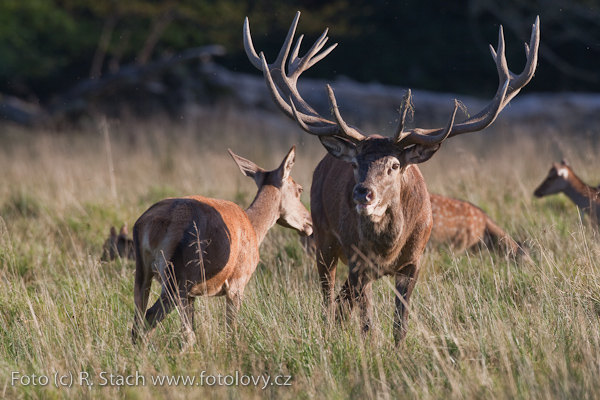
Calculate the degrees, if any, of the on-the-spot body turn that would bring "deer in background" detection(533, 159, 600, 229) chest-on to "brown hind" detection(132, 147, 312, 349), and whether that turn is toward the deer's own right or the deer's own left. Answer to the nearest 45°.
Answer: approximately 45° to the deer's own left

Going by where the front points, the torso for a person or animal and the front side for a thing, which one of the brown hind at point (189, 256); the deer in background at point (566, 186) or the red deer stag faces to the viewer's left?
the deer in background

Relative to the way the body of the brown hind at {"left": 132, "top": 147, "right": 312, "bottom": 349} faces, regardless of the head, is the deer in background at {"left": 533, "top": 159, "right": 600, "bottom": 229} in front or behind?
in front

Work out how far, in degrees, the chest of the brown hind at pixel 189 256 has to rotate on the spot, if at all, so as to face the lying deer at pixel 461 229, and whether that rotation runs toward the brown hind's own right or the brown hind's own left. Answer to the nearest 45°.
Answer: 0° — it already faces it

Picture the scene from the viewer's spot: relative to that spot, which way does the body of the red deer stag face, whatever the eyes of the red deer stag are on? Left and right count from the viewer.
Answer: facing the viewer

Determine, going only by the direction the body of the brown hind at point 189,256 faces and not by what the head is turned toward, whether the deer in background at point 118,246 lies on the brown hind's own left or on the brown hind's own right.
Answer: on the brown hind's own left

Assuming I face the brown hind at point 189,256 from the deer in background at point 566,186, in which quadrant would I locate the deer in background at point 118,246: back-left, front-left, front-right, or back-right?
front-right

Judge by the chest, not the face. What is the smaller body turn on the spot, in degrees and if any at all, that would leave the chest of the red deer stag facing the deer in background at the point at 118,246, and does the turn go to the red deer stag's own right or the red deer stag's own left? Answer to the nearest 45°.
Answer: approximately 135° to the red deer stag's own right

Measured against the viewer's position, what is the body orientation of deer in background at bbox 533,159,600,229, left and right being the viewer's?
facing to the left of the viewer

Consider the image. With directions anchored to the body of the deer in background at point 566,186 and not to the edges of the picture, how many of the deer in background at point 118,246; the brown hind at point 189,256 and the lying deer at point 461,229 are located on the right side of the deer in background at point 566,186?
0

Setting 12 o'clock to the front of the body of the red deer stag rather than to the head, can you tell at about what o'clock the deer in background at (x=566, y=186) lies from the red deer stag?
The deer in background is roughly at 7 o'clock from the red deer stag.

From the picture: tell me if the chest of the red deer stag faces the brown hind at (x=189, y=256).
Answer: no

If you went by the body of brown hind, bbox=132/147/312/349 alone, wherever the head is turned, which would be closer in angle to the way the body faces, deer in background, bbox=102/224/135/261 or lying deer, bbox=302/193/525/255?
the lying deer

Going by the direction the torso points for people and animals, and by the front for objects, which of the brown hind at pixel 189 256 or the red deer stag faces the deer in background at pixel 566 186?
the brown hind

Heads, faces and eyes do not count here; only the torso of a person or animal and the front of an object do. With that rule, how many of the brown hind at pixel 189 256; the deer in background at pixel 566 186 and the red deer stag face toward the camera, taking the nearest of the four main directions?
1

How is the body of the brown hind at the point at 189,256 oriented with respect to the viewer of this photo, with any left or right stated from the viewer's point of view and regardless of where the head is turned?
facing away from the viewer and to the right of the viewer

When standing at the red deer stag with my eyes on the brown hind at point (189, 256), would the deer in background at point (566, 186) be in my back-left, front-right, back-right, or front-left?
back-right
